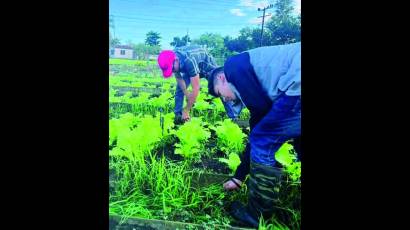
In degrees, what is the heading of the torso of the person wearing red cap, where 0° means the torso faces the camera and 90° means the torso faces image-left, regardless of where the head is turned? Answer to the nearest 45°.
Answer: approximately 90°
